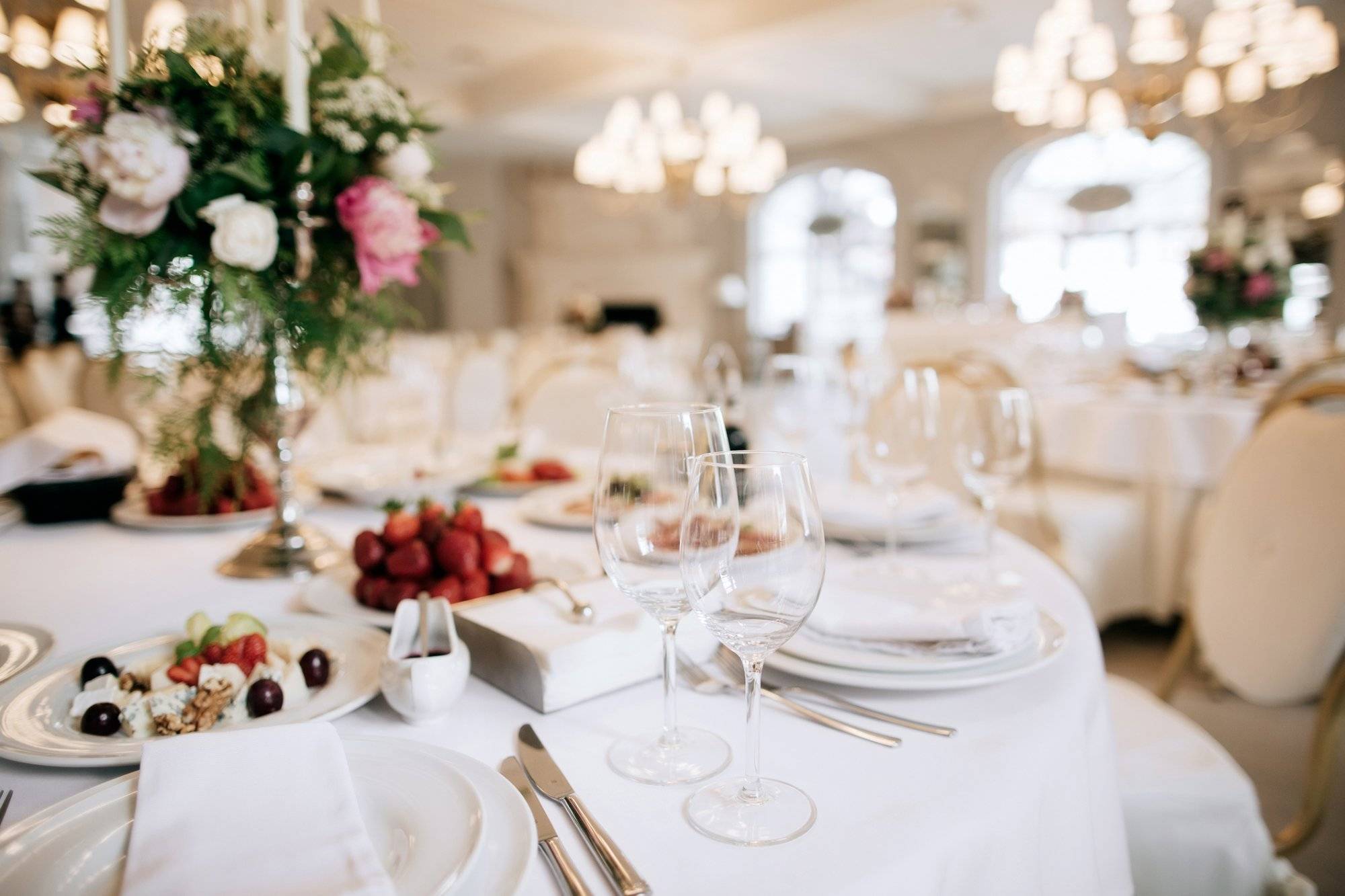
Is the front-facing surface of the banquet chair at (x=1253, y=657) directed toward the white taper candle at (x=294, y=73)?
yes

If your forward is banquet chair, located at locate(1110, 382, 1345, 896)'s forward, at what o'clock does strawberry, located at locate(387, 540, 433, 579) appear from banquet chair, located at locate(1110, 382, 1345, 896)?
The strawberry is roughly at 12 o'clock from the banquet chair.

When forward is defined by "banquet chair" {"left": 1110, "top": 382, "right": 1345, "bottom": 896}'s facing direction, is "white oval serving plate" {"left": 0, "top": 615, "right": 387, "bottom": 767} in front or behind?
in front

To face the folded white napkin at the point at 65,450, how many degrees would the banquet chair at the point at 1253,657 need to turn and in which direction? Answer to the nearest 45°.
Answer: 0° — it already faces it

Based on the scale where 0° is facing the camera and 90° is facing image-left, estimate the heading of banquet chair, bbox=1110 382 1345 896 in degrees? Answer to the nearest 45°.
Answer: approximately 45°

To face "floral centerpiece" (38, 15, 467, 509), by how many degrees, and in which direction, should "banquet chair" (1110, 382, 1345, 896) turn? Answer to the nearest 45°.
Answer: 0° — it already faces it

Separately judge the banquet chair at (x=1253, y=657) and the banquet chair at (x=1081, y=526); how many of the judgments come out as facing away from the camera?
0

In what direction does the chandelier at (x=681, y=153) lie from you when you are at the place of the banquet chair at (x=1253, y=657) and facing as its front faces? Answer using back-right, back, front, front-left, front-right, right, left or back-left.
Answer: right

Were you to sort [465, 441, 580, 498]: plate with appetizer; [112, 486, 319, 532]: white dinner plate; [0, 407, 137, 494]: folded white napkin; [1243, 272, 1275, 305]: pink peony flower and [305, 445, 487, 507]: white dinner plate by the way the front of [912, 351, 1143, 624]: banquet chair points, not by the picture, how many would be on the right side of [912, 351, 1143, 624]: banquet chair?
4

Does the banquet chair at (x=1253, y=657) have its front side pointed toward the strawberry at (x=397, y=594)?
yes

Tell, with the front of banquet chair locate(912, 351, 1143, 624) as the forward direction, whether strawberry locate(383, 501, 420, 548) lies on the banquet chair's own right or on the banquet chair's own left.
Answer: on the banquet chair's own right

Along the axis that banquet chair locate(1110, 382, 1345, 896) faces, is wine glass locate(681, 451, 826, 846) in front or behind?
in front

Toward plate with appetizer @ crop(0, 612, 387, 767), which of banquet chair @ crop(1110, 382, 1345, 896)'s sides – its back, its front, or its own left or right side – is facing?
front
